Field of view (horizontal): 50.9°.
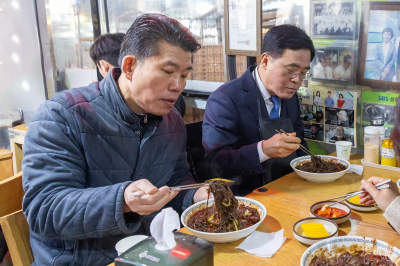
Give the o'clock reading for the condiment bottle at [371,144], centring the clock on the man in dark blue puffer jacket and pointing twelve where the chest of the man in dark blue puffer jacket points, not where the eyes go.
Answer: The condiment bottle is roughly at 10 o'clock from the man in dark blue puffer jacket.

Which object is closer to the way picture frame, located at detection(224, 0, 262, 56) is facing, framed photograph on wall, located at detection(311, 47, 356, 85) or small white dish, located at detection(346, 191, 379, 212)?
the small white dish

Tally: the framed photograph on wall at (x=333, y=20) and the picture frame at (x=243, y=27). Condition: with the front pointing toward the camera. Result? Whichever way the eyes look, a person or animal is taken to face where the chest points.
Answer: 2

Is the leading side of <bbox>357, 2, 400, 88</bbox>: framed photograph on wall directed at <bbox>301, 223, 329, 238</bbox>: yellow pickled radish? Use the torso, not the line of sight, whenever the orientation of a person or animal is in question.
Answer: yes

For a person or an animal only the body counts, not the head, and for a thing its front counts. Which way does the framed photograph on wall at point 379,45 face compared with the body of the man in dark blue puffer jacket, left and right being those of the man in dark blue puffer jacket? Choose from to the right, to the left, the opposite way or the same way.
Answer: to the right

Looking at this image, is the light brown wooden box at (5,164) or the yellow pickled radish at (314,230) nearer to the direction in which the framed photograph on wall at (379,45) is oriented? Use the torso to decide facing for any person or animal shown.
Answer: the yellow pickled radish

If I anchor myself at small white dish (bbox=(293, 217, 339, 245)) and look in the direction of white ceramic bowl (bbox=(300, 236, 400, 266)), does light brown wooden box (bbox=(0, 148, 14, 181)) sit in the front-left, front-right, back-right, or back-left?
back-right

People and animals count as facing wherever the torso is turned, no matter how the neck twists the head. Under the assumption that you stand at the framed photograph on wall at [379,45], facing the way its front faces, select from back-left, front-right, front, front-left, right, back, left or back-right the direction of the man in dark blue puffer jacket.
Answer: front-right

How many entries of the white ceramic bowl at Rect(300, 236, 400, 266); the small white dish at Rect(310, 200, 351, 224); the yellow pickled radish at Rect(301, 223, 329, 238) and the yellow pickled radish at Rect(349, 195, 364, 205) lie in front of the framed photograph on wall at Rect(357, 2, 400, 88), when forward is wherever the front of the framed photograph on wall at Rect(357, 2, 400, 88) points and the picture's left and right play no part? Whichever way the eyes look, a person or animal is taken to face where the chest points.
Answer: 4

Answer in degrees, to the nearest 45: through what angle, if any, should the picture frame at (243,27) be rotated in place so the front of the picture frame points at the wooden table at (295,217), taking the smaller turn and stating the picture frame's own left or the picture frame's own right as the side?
0° — it already faces it

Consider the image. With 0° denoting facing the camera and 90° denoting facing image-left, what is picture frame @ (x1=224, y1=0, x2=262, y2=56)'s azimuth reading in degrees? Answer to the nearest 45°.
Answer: approximately 0°

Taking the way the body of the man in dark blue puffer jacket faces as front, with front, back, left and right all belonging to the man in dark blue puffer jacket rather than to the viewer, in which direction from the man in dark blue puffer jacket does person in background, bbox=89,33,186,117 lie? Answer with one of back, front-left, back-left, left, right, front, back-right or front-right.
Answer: back-left

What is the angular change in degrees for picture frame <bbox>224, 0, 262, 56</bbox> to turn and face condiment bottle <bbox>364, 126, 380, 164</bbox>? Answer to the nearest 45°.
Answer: approximately 45° to its left

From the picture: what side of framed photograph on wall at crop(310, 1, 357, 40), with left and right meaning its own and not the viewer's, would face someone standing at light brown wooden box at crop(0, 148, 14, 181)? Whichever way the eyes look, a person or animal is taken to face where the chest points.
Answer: right
